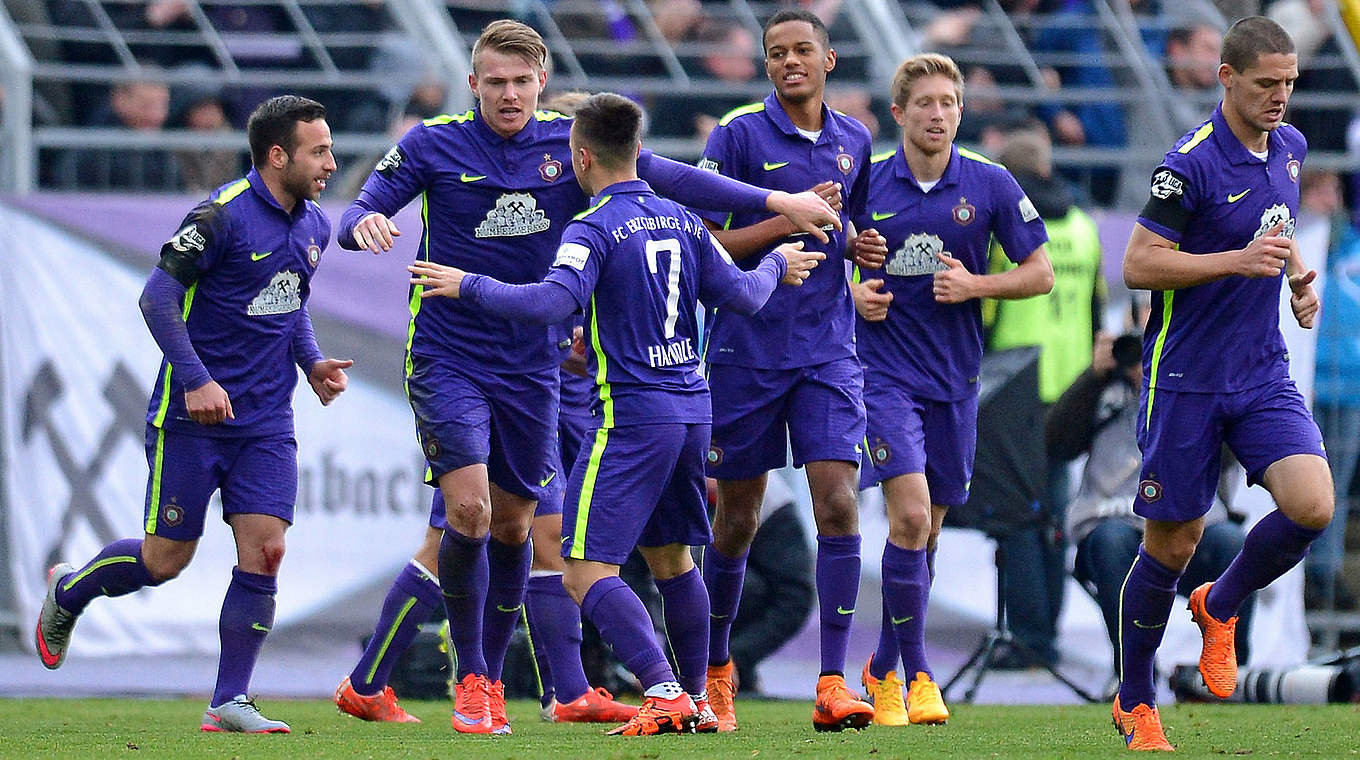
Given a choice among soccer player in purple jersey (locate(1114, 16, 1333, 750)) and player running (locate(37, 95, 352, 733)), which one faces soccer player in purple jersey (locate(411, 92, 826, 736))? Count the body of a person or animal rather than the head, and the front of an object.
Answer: the player running

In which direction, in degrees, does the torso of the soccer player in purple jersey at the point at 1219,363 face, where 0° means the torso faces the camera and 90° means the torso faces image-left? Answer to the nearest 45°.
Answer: approximately 315°

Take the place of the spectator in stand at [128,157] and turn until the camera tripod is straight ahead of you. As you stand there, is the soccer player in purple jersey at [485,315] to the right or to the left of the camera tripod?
right

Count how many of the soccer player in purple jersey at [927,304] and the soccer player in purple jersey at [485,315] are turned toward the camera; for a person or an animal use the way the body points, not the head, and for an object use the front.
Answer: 2

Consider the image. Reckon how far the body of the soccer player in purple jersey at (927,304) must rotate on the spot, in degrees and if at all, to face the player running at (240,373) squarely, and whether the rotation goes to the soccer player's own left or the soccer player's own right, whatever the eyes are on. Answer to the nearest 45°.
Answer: approximately 45° to the soccer player's own right
